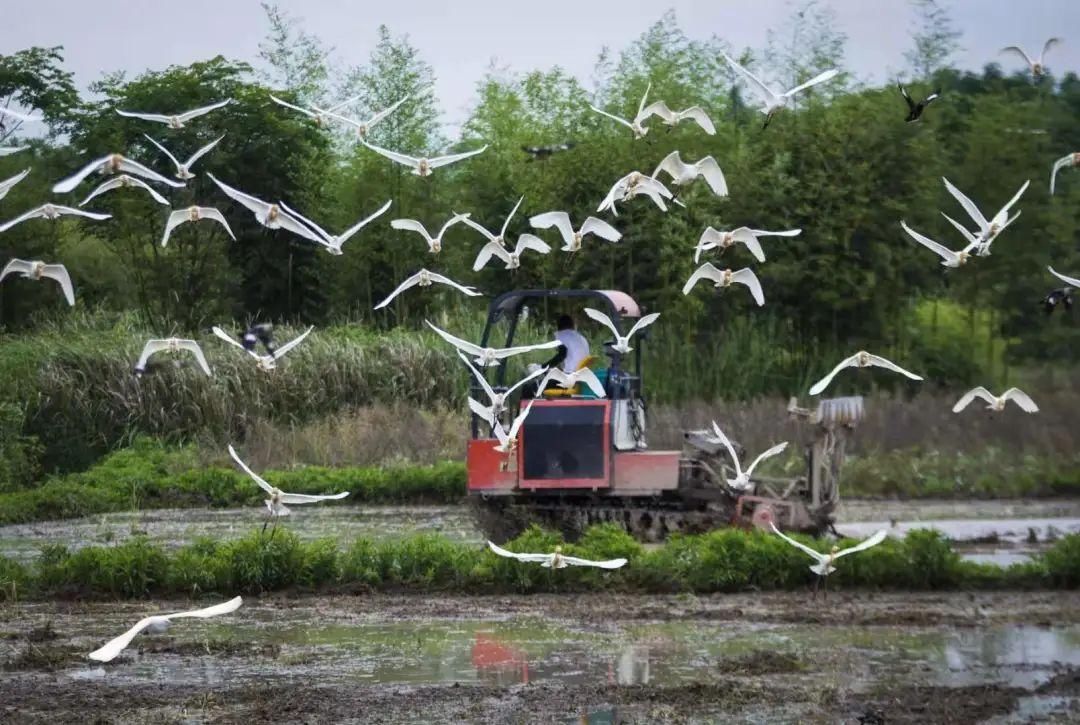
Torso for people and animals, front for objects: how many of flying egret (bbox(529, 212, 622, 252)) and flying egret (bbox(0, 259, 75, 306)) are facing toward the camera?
2

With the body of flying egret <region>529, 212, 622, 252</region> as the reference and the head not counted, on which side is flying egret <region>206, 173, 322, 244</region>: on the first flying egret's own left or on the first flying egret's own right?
on the first flying egret's own right

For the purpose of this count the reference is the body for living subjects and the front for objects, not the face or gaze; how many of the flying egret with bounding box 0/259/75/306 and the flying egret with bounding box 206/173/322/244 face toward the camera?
2

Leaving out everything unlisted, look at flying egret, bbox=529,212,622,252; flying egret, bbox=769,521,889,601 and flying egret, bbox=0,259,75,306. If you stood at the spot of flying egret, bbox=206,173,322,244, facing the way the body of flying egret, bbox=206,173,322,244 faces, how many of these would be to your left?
2

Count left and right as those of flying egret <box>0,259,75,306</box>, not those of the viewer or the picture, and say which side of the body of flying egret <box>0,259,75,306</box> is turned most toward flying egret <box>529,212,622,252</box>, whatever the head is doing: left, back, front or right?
left
